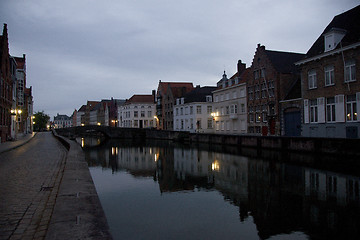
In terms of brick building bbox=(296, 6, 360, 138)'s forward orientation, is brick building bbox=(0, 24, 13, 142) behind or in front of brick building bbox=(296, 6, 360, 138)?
in front

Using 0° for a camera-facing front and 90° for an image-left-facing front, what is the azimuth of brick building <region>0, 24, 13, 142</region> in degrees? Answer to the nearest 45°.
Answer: approximately 270°

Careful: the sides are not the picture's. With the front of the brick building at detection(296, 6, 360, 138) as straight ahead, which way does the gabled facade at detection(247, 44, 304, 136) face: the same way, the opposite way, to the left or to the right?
the same way

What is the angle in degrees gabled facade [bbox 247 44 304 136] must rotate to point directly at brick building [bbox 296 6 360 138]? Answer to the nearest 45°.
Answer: approximately 90° to its left

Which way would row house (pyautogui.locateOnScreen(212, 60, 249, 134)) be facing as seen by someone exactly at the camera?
facing the viewer and to the left of the viewer

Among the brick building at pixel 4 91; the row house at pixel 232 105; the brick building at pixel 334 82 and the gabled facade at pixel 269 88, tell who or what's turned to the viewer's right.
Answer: the brick building at pixel 4 91

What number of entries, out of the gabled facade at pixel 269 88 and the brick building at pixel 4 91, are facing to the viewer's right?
1

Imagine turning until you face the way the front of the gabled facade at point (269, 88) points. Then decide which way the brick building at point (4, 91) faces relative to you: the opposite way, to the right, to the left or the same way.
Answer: the opposite way

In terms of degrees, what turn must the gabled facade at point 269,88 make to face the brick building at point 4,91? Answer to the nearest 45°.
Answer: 0° — it already faces it

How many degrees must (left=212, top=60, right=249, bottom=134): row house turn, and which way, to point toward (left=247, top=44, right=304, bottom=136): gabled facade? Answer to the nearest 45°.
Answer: approximately 90° to its left

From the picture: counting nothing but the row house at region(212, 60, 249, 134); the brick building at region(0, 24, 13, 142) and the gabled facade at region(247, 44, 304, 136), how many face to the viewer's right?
1

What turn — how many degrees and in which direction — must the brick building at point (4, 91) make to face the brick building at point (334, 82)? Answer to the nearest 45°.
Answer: approximately 45° to its right

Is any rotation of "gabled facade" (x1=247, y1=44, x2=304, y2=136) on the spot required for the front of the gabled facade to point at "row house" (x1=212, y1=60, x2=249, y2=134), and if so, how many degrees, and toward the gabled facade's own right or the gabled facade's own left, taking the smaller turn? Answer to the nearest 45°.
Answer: approximately 90° to the gabled facade's own right

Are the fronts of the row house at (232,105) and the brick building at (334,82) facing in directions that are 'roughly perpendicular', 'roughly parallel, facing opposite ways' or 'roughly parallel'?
roughly parallel

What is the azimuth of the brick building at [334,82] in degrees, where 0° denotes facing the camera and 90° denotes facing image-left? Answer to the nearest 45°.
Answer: approximately 45°
